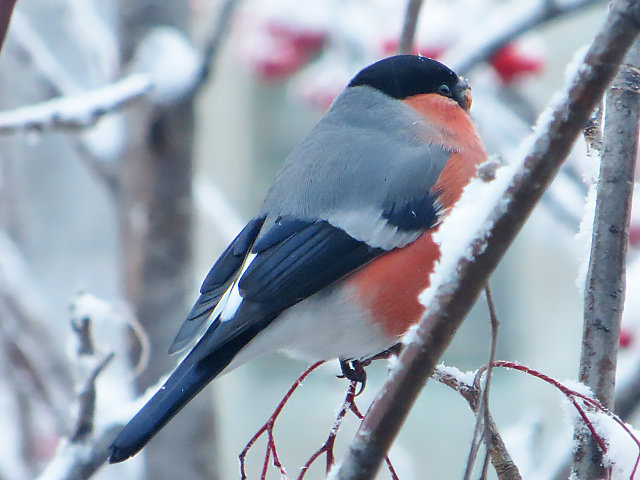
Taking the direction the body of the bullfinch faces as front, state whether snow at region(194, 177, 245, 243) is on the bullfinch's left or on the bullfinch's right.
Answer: on the bullfinch's left

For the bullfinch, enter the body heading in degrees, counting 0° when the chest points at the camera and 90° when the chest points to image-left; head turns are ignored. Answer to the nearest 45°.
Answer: approximately 225°
